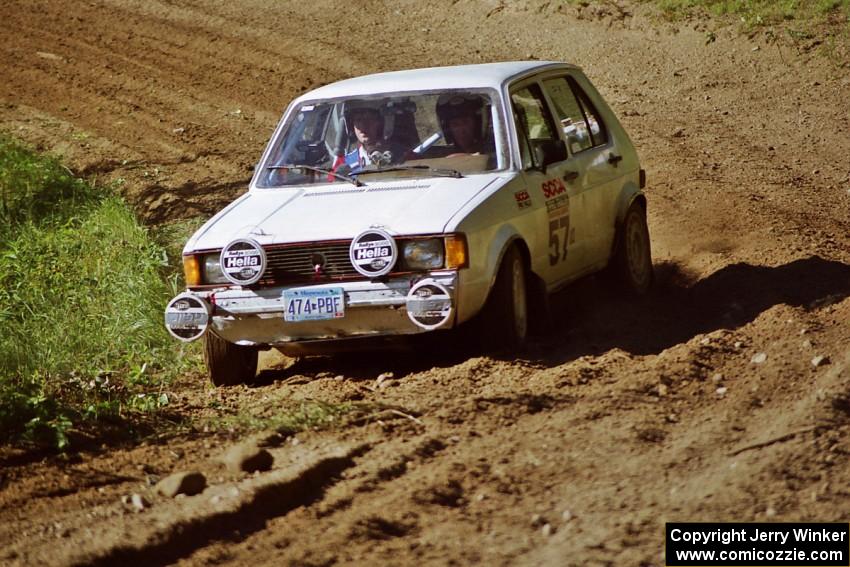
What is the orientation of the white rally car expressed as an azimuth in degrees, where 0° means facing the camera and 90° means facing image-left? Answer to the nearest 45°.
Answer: approximately 45°

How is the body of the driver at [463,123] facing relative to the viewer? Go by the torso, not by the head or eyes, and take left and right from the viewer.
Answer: facing the viewer and to the left of the viewer

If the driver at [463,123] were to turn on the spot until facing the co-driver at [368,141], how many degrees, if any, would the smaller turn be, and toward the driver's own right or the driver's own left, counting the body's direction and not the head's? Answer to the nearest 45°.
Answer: approximately 45° to the driver's own right
